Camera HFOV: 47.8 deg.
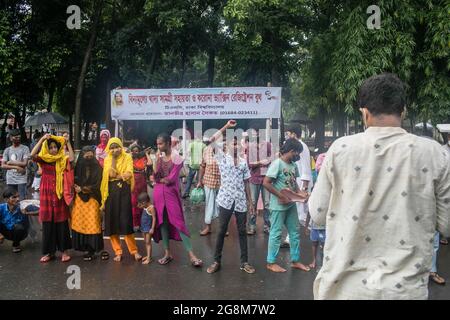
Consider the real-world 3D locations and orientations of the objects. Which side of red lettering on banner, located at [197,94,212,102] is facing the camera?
front

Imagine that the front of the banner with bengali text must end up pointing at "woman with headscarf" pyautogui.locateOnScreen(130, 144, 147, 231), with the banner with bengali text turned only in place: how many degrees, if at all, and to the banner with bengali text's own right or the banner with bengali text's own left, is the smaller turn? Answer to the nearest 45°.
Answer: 0° — it already faces them

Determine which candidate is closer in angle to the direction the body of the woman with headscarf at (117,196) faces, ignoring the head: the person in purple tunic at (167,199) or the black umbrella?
the person in purple tunic

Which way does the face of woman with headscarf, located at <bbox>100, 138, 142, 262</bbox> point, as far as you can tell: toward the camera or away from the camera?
toward the camera

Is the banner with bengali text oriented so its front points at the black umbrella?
no

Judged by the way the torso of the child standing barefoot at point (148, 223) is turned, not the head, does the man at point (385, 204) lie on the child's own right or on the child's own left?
on the child's own left

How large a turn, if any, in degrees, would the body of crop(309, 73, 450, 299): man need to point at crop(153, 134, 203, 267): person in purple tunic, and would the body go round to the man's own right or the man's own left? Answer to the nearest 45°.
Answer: approximately 45° to the man's own left

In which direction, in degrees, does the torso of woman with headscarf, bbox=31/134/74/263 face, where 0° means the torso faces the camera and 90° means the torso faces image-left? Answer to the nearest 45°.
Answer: approximately 0°

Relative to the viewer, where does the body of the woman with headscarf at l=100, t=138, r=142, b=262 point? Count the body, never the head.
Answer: toward the camera

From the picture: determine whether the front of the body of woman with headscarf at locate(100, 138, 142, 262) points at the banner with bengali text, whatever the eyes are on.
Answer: no

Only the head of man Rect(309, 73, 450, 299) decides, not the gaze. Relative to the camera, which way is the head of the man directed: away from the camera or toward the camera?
away from the camera

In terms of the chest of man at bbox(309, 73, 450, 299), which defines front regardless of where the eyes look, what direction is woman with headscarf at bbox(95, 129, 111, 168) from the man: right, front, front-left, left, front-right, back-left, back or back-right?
front-left

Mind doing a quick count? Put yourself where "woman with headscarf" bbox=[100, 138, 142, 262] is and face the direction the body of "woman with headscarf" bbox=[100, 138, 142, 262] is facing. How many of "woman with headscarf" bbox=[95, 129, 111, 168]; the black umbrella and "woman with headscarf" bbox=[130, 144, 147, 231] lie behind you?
3

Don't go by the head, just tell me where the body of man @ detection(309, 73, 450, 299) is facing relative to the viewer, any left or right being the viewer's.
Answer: facing away from the viewer

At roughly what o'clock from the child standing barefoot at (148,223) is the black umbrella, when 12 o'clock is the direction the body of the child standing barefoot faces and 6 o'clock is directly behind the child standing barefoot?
The black umbrella is roughly at 4 o'clock from the child standing barefoot.

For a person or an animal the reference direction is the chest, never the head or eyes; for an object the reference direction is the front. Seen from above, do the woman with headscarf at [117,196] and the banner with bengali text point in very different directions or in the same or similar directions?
same or similar directions

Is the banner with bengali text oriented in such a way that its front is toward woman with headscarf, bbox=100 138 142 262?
yes

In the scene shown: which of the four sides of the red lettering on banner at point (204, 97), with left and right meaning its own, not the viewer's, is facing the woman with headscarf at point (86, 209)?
front
